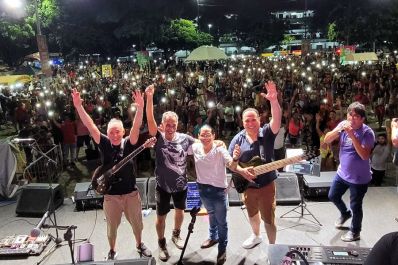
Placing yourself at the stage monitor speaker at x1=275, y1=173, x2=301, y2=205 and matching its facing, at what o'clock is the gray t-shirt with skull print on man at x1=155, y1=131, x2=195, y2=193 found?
The gray t-shirt with skull print on man is roughly at 1 o'clock from the stage monitor speaker.

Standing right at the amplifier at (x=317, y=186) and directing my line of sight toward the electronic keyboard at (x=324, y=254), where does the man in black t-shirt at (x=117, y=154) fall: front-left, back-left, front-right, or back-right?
front-right

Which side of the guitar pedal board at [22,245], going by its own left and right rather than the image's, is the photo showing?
front

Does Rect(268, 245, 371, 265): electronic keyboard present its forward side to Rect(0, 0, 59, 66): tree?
no

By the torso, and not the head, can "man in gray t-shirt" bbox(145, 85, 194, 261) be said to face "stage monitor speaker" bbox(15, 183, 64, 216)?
no

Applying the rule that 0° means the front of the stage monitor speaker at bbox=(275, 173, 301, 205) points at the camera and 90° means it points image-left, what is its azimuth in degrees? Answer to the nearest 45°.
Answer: approximately 0°

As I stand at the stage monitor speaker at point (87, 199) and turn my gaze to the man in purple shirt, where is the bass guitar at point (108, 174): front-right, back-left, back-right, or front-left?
front-right

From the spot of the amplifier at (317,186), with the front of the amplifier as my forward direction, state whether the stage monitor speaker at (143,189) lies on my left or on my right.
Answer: on my right

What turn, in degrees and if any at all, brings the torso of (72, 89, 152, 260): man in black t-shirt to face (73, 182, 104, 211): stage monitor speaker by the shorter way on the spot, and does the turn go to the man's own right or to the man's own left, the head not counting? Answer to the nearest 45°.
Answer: approximately 180°

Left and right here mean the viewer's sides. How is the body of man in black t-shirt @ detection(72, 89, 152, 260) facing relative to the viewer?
facing the viewer

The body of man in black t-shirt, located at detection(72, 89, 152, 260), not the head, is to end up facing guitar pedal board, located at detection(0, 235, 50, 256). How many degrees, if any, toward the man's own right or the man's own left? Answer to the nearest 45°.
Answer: approximately 135° to the man's own right

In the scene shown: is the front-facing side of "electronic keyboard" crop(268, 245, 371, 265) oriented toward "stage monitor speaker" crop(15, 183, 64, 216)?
no

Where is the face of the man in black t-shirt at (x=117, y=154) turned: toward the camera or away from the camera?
toward the camera
